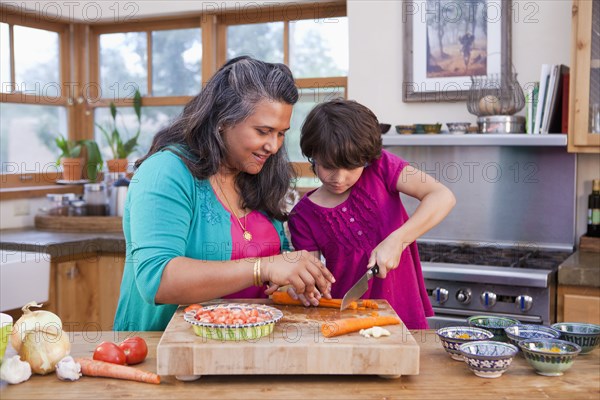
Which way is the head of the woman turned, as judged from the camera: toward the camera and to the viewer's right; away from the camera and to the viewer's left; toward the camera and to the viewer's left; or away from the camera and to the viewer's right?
toward the camera and to the viewer's right

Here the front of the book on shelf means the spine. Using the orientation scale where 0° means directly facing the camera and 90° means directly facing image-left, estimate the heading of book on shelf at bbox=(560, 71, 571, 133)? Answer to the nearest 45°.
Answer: approximately 0°

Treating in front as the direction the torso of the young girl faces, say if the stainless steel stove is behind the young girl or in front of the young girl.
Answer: behind

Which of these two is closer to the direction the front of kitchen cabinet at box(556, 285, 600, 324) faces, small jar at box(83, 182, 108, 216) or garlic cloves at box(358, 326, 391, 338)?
the garlic cloves

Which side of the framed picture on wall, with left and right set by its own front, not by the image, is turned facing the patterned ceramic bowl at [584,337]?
front

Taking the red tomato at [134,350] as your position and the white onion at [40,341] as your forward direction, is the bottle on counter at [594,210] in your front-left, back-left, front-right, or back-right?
back-right

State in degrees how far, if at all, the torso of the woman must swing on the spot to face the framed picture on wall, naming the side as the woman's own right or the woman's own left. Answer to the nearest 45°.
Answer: approximately 90° to the woman's own left
